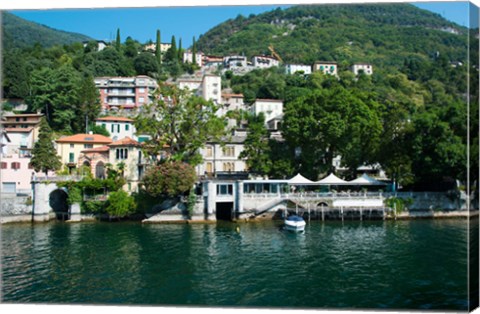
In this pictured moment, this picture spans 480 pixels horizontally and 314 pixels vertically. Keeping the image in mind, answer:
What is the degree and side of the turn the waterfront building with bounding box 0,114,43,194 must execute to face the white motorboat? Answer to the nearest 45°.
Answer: approximately 45° to its left

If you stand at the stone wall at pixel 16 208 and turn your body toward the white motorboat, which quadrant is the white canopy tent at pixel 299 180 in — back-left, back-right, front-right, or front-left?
front-left

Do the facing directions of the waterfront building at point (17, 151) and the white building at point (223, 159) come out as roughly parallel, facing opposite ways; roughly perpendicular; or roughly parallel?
roughly parallel

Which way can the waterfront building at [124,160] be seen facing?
toward the camera

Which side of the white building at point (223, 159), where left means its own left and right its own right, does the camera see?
front

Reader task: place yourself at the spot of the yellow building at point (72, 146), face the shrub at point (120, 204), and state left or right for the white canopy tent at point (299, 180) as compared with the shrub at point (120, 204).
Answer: left

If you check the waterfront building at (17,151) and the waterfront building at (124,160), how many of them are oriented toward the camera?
2

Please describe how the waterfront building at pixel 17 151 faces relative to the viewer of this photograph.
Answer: facing the viewer

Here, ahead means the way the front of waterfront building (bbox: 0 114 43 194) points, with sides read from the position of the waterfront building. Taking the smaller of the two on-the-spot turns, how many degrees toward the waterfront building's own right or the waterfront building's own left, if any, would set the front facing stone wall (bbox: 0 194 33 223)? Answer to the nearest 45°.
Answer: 0° — it already faces it

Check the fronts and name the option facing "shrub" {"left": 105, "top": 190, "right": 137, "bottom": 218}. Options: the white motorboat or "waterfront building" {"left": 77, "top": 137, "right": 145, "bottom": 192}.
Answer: the waterfront building

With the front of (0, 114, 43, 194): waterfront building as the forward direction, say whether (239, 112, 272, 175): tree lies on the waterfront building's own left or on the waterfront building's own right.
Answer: on the waterfront building's own left

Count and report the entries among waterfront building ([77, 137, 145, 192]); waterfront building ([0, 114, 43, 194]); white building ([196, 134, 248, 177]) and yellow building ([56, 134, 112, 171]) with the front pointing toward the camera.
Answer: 4

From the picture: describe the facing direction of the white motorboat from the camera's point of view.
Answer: facing the viewer and to the right of the viewer
